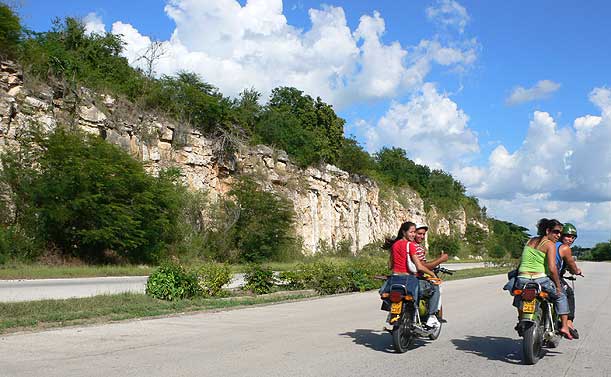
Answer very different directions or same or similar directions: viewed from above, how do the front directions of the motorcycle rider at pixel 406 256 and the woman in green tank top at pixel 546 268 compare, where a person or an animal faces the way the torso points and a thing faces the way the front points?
same or similar directions

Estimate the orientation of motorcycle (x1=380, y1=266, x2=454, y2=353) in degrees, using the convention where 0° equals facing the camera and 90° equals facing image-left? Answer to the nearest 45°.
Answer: approximately 225°

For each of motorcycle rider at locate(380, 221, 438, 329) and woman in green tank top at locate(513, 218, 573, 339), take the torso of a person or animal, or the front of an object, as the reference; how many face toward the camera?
0

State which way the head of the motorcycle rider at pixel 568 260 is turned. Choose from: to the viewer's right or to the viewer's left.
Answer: to the viewer's left

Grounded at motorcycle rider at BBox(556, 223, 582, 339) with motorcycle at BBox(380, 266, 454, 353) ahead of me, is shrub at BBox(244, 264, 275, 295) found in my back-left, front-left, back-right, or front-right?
front-right

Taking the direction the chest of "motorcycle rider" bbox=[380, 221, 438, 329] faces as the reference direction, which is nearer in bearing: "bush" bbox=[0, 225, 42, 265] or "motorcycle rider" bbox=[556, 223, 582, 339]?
the motorcycle rider

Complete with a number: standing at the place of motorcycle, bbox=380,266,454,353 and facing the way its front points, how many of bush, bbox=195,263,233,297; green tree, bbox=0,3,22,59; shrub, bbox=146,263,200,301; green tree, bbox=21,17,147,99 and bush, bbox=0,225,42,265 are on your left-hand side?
5

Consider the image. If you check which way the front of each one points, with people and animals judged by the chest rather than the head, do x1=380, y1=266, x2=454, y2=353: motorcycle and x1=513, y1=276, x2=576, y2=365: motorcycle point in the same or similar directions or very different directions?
same or similar directions

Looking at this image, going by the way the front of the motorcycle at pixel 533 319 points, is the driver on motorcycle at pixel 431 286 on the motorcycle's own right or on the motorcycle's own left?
on the motorcycle's own left

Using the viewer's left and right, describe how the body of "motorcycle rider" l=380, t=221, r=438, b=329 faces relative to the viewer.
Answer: facing away from the viewer and to the right of the viewer

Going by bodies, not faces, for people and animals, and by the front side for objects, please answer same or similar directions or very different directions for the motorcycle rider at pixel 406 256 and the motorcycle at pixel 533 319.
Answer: same or similar directions
